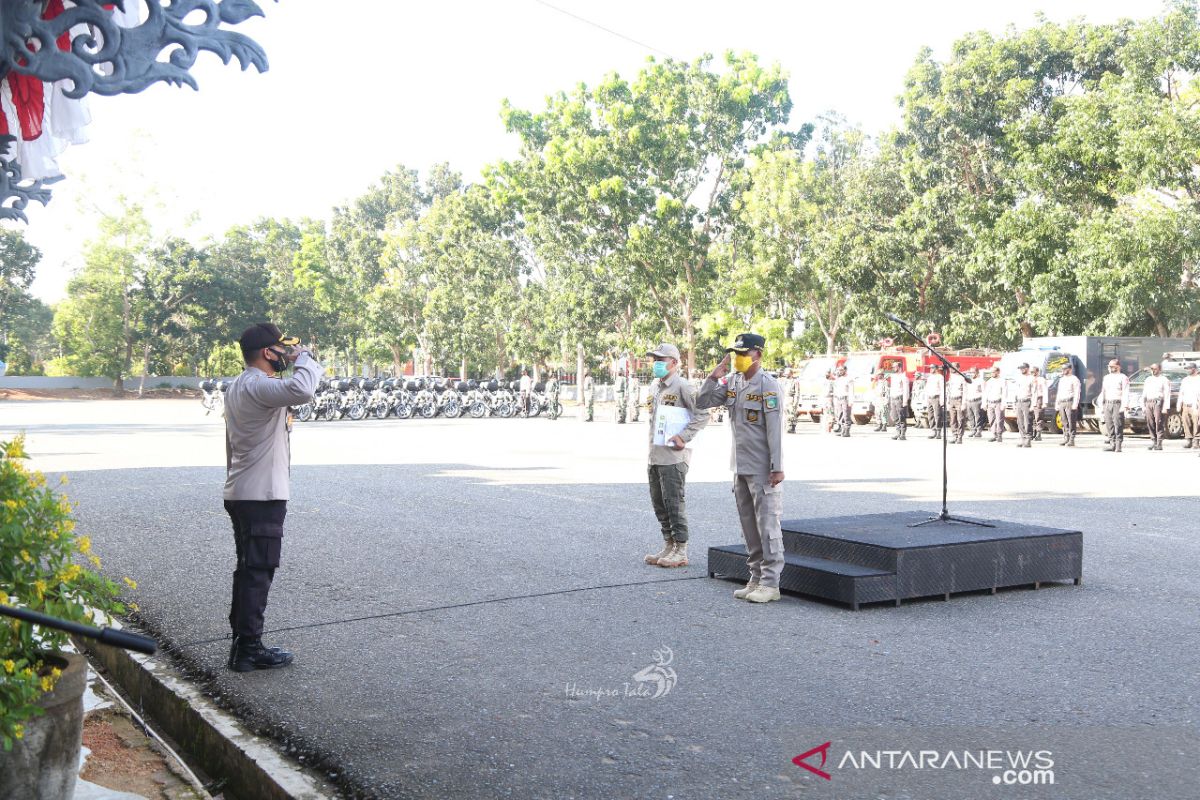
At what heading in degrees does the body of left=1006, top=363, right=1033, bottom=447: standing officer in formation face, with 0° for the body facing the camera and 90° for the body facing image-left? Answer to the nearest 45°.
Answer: approximately 45°

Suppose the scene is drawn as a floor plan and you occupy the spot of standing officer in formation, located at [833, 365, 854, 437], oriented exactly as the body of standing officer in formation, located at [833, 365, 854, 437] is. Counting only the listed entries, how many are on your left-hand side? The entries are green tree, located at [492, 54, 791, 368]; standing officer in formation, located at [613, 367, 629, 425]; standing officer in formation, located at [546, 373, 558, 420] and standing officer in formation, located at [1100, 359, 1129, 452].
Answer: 1

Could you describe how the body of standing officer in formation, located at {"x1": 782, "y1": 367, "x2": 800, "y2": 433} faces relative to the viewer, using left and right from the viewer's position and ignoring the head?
facing the viewer and to the left of the viewer

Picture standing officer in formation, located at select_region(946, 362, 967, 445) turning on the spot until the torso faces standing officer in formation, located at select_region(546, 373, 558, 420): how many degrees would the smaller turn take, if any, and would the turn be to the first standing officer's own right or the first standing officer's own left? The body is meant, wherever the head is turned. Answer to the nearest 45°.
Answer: approximately 90° to the first standing officer's own right

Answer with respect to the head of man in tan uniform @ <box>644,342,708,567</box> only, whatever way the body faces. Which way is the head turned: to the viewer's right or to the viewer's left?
to the viewer's left

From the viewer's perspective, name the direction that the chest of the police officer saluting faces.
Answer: to the viewer's right

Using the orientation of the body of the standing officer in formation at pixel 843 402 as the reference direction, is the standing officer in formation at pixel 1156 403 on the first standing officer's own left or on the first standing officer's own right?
on the first standing officer's own left

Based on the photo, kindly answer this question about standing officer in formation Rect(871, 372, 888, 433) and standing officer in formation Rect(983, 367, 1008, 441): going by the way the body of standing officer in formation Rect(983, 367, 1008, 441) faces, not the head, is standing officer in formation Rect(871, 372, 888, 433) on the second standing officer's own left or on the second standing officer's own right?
on the second standing officer's own right

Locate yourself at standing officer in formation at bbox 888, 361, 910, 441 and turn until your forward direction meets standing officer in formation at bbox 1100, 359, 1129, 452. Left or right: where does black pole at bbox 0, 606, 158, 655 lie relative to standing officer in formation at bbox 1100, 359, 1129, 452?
right

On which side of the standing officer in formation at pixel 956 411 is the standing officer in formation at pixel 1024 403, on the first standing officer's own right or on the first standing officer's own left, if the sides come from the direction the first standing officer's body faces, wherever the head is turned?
on the first standing officer's own left

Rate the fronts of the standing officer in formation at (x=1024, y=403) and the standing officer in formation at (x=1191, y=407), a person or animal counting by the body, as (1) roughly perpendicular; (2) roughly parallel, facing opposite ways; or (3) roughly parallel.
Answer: roughly parallel

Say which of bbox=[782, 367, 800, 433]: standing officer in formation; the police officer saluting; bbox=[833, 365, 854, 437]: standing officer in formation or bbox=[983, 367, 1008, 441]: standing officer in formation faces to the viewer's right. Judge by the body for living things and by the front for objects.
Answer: the police officer saluting

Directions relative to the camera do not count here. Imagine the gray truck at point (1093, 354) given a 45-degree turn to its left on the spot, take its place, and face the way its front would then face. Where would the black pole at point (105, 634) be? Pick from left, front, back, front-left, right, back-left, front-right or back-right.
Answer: front

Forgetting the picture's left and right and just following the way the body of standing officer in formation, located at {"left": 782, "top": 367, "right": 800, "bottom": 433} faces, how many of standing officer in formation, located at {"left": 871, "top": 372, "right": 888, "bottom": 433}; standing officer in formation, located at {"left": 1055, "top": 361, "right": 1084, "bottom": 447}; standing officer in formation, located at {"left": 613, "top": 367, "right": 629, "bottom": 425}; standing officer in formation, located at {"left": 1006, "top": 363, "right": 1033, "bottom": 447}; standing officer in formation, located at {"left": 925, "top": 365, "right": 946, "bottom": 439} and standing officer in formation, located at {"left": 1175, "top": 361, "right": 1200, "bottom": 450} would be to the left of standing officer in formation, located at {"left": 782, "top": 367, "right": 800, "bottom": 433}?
5
